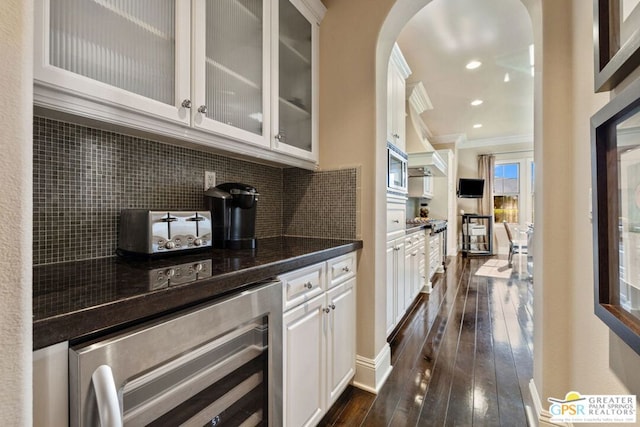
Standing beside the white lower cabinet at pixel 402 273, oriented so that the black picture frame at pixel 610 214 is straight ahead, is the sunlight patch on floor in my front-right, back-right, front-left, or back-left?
back-left

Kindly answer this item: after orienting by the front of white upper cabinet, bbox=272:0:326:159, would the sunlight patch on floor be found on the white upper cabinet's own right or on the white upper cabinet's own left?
on the white upper cabinet's own left

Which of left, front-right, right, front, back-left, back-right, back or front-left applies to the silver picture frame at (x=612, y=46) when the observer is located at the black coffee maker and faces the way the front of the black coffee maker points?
front

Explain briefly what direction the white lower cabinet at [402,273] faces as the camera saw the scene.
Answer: facing to the right of the viewer

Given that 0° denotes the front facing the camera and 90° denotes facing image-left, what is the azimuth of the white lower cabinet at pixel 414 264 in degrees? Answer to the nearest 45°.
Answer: approximately 270°

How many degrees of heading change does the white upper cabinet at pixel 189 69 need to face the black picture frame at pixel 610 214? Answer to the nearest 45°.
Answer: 0° — it already faces it

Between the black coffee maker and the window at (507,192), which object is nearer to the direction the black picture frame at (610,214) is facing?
the black coffee maker

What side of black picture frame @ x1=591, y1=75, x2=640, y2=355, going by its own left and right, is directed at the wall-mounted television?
right

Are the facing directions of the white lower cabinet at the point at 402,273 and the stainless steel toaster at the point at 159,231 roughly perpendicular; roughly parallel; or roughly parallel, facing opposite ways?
roughly parallel

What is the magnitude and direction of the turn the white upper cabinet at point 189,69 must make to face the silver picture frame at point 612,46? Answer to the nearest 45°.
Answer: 0° — it already faces it

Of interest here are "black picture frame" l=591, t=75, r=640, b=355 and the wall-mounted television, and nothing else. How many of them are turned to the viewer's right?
0

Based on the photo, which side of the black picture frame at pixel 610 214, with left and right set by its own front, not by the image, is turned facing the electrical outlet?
front

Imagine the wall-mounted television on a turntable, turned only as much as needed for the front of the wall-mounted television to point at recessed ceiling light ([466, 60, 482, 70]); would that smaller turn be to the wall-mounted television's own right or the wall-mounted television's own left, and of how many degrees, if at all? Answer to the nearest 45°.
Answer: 0° — it already faces it

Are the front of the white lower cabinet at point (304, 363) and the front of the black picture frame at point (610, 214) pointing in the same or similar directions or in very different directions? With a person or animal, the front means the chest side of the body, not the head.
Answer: very different directions

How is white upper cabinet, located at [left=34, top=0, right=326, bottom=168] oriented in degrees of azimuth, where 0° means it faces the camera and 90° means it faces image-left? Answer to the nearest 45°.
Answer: approximately 315°
